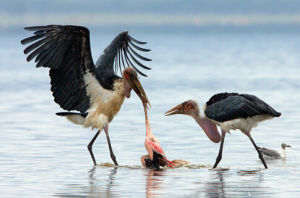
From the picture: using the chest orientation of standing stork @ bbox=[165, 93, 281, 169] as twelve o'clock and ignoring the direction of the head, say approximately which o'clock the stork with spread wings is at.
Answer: The stork with spread wings is roughly at 12 o'clock from the standing stork.

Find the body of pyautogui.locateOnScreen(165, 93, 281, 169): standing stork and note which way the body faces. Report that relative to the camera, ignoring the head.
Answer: to the viewer's left
